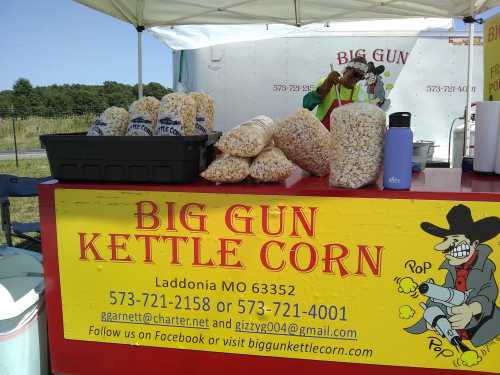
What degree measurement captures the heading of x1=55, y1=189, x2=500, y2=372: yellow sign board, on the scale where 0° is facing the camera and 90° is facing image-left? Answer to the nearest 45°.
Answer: approximately 0°
